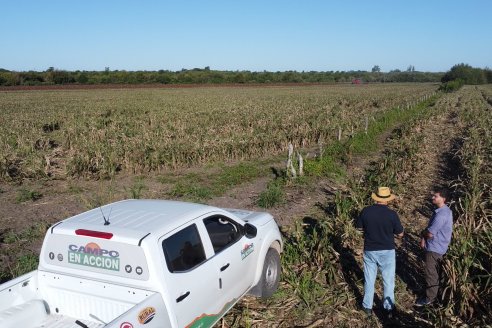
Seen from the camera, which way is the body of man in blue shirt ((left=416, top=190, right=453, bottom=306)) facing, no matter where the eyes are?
to the viewer's left

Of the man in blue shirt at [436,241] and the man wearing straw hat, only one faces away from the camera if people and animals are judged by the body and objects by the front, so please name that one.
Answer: the man wearing straw hat

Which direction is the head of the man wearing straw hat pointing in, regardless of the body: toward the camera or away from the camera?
away from the camera

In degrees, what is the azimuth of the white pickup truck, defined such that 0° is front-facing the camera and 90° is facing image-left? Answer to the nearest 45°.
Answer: approximately 225°

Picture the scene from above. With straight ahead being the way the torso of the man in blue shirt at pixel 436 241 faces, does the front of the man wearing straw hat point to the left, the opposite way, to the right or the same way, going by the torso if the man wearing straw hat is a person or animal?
to the right

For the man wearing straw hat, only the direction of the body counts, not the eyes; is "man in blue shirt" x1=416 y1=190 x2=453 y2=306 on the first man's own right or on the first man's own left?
on the first man's own right

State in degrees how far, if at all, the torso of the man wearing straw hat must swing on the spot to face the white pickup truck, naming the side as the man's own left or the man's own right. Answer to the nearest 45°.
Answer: approximately 135° to the man's own left

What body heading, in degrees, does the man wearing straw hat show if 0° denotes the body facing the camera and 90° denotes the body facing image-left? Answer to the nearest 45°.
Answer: approximately 180°
